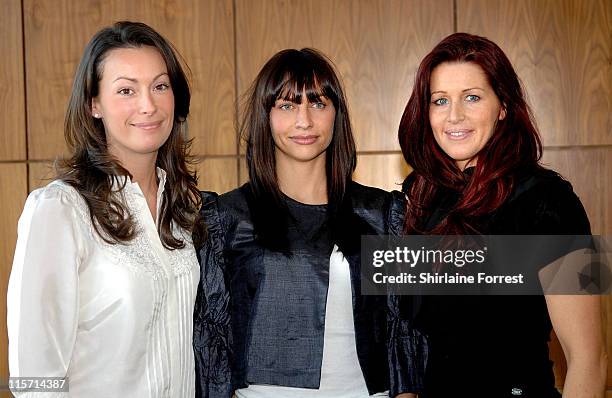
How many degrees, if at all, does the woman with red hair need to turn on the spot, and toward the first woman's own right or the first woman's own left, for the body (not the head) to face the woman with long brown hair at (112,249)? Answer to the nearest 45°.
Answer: approximately 45° to the first woman's own right

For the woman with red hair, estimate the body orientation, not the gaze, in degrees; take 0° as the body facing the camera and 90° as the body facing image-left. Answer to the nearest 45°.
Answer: approximately 45°
